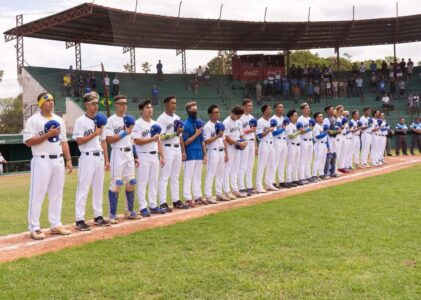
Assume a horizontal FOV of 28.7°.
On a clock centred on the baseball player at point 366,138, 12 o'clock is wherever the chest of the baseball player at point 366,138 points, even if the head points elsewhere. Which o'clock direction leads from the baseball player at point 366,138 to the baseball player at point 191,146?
the baseball player at point 191,146 is roughly at 2 o'clock from the baseball player at point 366,138.

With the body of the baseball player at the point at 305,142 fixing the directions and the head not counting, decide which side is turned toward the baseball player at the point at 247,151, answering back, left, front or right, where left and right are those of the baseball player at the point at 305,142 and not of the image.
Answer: right

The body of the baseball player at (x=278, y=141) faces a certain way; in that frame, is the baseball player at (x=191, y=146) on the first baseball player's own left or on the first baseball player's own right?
on the first baseball player's own right

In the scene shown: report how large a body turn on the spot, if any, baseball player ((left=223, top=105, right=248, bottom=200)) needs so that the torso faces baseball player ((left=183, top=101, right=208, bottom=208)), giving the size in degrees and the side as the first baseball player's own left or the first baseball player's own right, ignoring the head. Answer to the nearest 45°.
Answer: approximately 90° to the first baseball player's own right

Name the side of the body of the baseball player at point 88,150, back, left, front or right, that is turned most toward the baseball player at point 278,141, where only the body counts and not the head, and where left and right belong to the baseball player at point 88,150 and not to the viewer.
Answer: left

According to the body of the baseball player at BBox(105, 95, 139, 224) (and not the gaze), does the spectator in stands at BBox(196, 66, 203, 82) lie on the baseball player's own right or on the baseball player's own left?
on the baseball player's own left

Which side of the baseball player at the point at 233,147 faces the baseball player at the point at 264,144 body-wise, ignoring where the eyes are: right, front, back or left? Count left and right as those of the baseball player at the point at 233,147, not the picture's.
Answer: left
